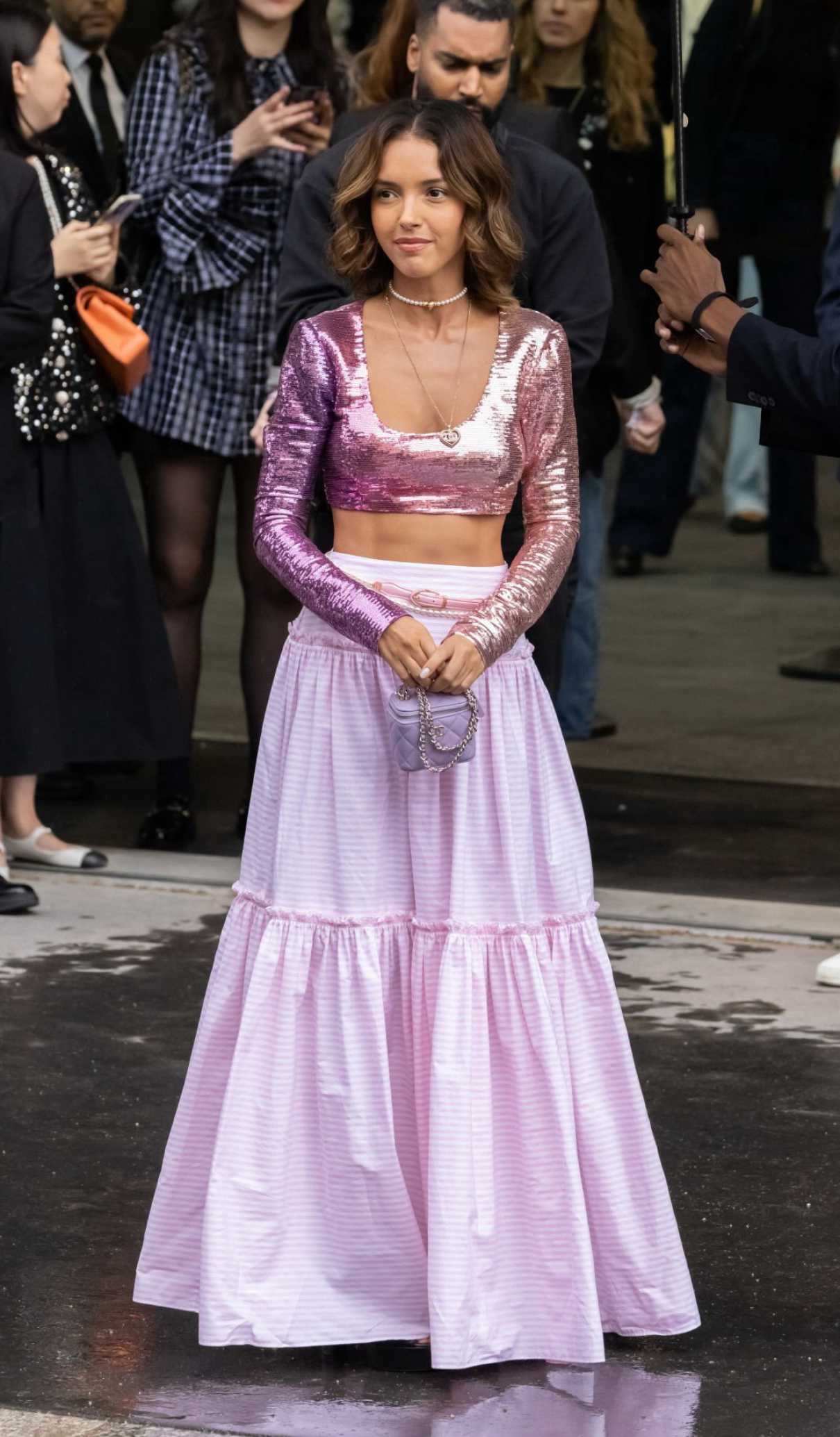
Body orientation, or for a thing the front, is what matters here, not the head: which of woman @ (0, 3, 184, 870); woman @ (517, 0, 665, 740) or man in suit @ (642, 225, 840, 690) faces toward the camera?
woman @ (517, 0, 665, 740)

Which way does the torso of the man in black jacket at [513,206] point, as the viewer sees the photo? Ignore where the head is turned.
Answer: toward the camera

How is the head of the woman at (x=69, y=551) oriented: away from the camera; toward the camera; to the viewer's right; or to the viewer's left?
to the viewer's right

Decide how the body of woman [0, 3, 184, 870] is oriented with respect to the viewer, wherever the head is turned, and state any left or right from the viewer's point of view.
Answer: facing to the right of the viewer

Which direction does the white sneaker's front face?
to the viewer's left

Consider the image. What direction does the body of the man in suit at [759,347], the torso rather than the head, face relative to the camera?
to the viewer's left

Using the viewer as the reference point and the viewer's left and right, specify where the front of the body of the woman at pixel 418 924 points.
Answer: facing the viewer

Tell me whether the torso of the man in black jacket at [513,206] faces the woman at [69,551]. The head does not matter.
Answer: no

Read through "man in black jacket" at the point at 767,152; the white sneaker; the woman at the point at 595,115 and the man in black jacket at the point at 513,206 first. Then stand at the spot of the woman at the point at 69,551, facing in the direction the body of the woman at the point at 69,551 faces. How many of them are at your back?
0

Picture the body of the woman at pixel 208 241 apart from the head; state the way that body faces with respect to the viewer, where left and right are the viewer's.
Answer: facing the viewer and to the right of the viewer
